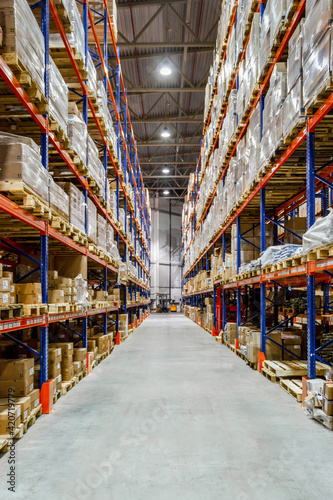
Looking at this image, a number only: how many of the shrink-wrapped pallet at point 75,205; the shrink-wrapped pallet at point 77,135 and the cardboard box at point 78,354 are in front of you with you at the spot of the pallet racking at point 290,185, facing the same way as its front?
3

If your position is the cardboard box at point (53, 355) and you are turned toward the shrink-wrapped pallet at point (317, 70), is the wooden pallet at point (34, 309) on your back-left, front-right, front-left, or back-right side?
front-right

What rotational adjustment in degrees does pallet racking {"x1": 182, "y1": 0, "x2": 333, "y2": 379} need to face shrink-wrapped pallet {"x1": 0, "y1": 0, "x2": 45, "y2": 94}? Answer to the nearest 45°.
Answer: approximately 45° to its left

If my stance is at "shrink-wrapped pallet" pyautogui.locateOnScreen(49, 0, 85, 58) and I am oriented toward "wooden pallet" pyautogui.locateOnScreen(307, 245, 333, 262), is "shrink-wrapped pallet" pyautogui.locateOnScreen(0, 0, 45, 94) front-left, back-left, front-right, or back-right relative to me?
front-right

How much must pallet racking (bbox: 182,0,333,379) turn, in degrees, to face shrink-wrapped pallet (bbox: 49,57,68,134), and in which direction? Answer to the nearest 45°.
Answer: approximately 45° to its left

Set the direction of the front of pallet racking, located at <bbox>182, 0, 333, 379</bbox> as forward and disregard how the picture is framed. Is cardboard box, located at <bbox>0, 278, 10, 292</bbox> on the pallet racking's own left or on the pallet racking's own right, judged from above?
on the pallet racking's own left

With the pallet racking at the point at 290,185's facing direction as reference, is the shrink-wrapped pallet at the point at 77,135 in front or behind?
in front

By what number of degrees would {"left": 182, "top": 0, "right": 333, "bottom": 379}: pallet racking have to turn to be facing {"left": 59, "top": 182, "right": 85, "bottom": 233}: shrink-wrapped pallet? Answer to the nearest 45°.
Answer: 0° — it already faces it

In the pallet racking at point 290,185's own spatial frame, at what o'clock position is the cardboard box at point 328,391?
The cardboard box is roughly at 9 o'clock from the pallet racking.

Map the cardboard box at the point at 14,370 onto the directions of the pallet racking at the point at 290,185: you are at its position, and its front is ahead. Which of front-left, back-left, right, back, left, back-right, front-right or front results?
front-left

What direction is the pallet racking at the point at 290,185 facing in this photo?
to the viewer's left

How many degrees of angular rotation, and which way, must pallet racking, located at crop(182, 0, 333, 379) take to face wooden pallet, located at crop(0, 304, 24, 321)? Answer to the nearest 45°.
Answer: approximately 45° to its left

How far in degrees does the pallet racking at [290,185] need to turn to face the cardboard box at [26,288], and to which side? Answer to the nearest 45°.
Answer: approximately 45° to its left
